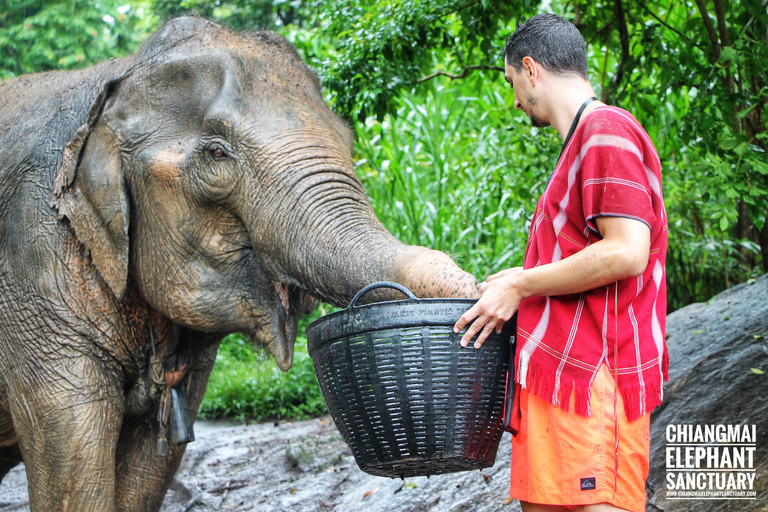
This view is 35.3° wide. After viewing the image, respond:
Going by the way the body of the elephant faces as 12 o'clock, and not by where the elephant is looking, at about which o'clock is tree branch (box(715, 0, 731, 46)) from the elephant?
The tree branch is roughly at 10 o'clock from the elephant.

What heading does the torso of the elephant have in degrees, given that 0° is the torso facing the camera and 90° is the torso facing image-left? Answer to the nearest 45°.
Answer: approximately 315°

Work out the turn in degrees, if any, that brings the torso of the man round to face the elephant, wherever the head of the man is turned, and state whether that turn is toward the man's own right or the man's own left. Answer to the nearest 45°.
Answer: approximately 45° to the man's own right

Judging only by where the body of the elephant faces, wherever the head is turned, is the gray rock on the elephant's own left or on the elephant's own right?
on the elephant's own left

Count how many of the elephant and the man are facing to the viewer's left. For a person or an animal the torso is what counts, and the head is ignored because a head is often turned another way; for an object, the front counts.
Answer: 1

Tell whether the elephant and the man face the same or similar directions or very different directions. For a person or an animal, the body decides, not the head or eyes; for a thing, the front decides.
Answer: very different directions

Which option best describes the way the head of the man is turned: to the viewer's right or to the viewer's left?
to the viewer's left

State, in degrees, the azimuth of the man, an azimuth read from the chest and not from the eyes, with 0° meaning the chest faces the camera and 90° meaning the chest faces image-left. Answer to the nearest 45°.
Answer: approximately 90°
